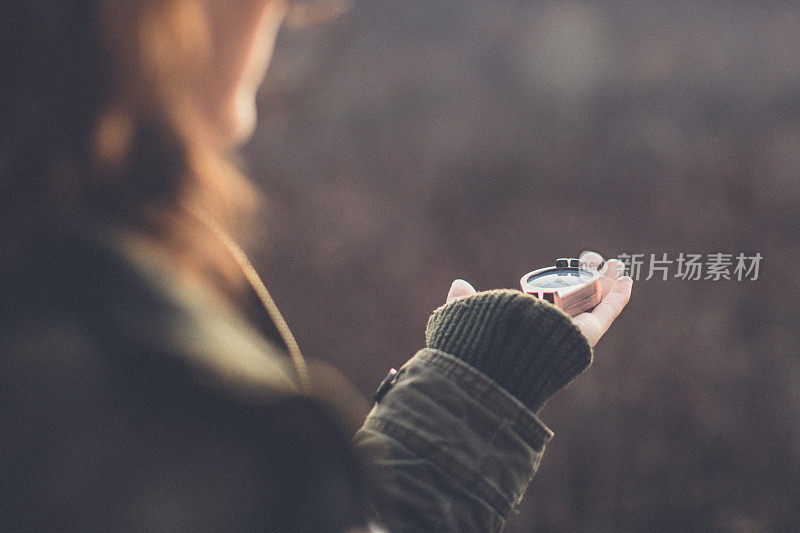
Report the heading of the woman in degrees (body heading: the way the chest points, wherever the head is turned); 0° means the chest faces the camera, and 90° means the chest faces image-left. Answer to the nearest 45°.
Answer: approximately 225°

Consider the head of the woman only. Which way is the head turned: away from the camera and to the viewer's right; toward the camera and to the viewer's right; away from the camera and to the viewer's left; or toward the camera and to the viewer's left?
away from the camera and to the viewer's right
